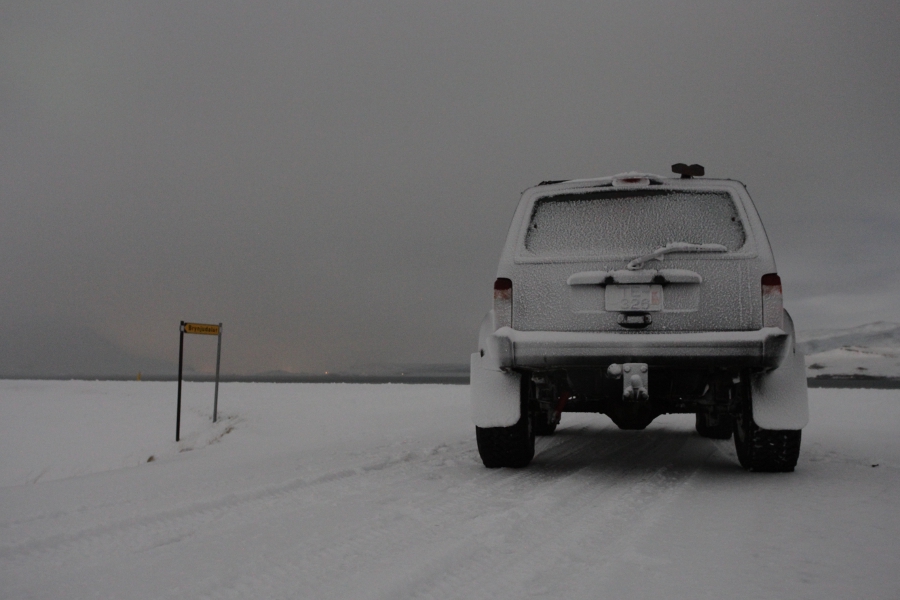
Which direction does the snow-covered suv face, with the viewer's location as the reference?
facing away from the viewer

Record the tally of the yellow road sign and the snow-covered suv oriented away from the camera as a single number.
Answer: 1

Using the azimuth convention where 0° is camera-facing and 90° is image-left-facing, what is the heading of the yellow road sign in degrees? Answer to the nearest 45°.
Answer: approximately 0°

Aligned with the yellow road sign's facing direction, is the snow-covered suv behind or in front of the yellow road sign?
in front

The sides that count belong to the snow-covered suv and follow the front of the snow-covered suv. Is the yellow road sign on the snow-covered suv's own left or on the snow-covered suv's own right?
on the snow-covered suv's own left
